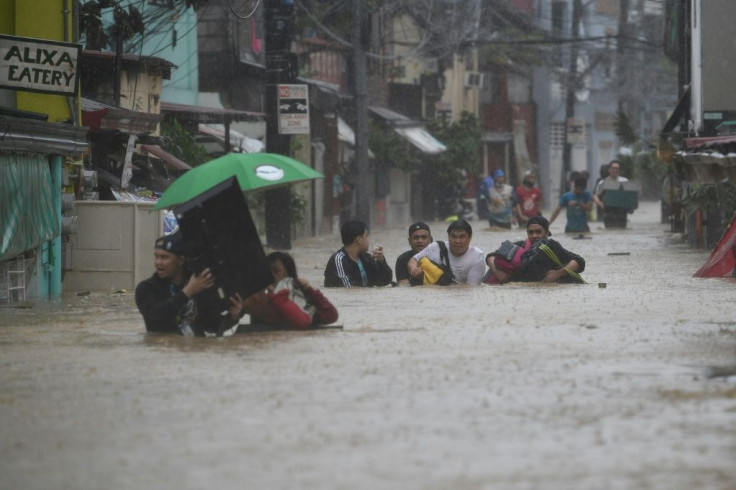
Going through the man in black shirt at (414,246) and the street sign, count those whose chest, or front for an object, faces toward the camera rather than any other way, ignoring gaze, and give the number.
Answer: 2

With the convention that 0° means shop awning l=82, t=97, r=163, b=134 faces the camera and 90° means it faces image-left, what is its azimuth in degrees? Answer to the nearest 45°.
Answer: approximately 315°

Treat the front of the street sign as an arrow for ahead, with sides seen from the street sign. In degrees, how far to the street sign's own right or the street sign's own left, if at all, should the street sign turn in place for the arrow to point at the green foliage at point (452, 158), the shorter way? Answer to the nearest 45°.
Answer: approximately 180°

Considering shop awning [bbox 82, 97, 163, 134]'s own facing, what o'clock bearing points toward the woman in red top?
The woman in red top is roughly at 1 o'clock from the shop awning.

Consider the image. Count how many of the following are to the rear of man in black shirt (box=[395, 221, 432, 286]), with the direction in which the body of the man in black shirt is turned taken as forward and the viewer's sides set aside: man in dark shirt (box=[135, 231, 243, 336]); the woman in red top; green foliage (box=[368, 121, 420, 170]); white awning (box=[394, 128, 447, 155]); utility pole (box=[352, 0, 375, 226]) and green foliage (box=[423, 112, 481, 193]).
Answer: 4

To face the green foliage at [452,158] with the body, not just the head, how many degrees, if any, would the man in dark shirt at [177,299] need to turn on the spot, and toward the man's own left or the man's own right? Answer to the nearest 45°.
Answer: approximately 135° to the man's own left
